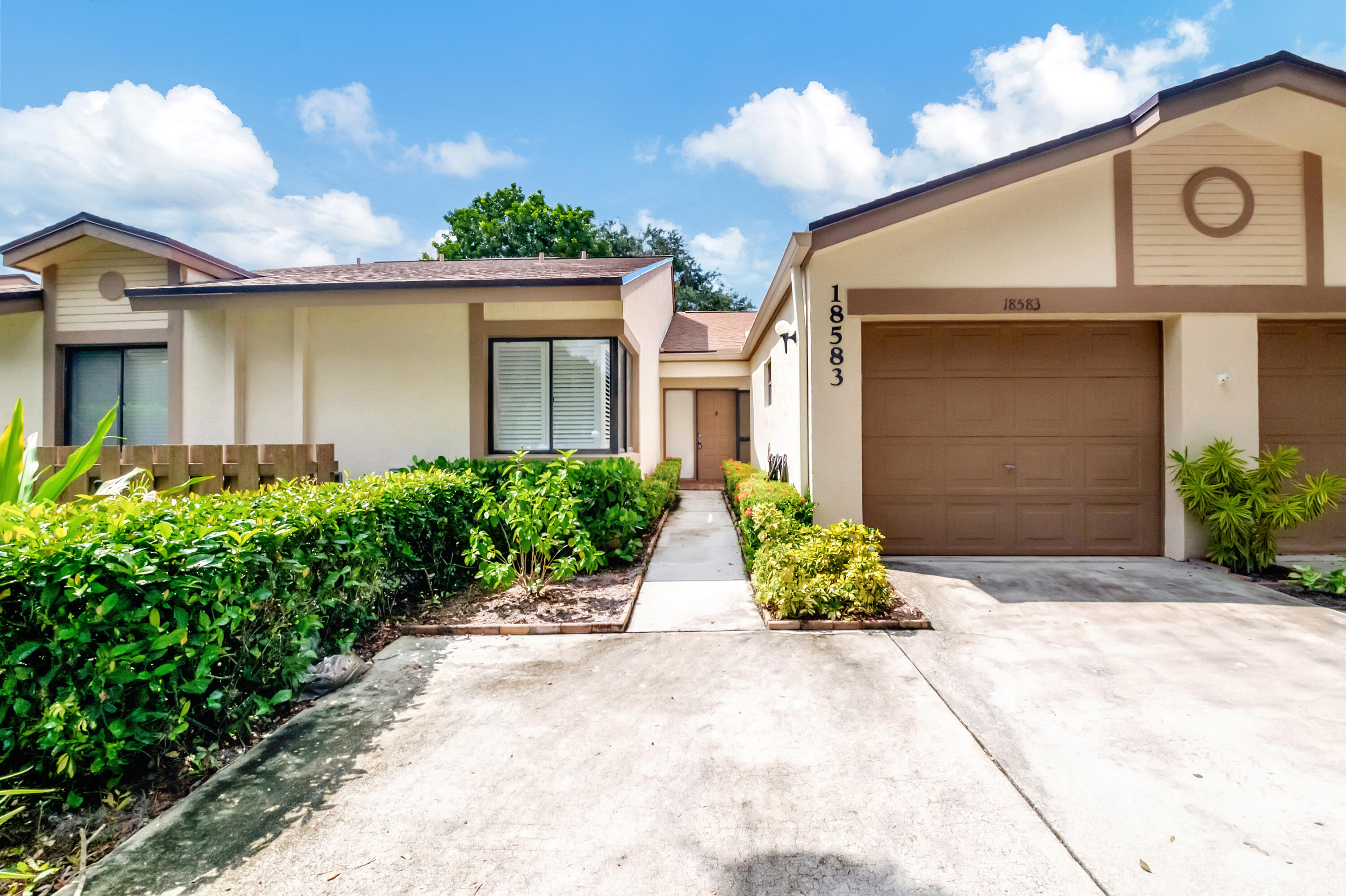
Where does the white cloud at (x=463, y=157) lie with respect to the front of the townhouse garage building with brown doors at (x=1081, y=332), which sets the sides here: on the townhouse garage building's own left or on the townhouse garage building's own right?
on the townhouse garage building's own right

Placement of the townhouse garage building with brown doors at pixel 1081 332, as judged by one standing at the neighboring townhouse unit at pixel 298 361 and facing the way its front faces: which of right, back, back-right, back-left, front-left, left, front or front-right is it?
front-left

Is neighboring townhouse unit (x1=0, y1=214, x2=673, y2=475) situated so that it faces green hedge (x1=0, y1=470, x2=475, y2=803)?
yes

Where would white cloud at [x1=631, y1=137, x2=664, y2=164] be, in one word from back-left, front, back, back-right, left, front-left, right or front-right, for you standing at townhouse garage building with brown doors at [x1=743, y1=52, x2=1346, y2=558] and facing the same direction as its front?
back-right

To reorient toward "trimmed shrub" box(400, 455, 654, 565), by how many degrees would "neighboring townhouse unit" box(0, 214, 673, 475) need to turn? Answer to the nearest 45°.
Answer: approximately 45° to its left

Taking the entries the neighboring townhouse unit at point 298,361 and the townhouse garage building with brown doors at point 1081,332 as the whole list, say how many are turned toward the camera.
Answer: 2

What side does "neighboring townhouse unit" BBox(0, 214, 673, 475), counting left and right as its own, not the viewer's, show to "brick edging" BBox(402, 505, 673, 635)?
front

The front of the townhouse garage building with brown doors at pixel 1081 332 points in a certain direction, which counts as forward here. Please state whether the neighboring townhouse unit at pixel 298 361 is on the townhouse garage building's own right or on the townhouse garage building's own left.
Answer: on the townhouse garage building's own right

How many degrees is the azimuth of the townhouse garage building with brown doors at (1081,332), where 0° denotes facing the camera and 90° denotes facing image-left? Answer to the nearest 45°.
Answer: approximately 0°

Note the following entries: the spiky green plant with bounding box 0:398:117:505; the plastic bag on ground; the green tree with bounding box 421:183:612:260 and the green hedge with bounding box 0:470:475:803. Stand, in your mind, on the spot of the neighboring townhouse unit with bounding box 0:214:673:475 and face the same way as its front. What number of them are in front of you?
3

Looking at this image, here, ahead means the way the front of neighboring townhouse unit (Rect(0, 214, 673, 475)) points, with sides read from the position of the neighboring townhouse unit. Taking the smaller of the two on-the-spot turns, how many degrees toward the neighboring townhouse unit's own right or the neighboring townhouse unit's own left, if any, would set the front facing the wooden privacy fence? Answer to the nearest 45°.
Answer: approximately 45° to the neighboring townhouse unit's own right

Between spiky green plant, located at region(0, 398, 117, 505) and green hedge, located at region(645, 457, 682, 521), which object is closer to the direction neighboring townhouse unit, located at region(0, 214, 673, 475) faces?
the spiky green plant

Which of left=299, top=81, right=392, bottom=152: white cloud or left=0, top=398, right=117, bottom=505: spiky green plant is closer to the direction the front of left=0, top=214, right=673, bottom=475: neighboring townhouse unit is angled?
the spiky green plant

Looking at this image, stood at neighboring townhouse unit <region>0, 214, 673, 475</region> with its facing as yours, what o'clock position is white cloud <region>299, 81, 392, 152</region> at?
The white cloud is roughly at 6 o'clock from the neighboring townhouse unit.

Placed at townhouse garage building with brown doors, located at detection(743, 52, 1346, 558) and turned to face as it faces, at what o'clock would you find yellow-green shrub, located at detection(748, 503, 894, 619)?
The yellow-green shrub is roughly at 1 o'clock from the townhouse garage building with brown doors.
